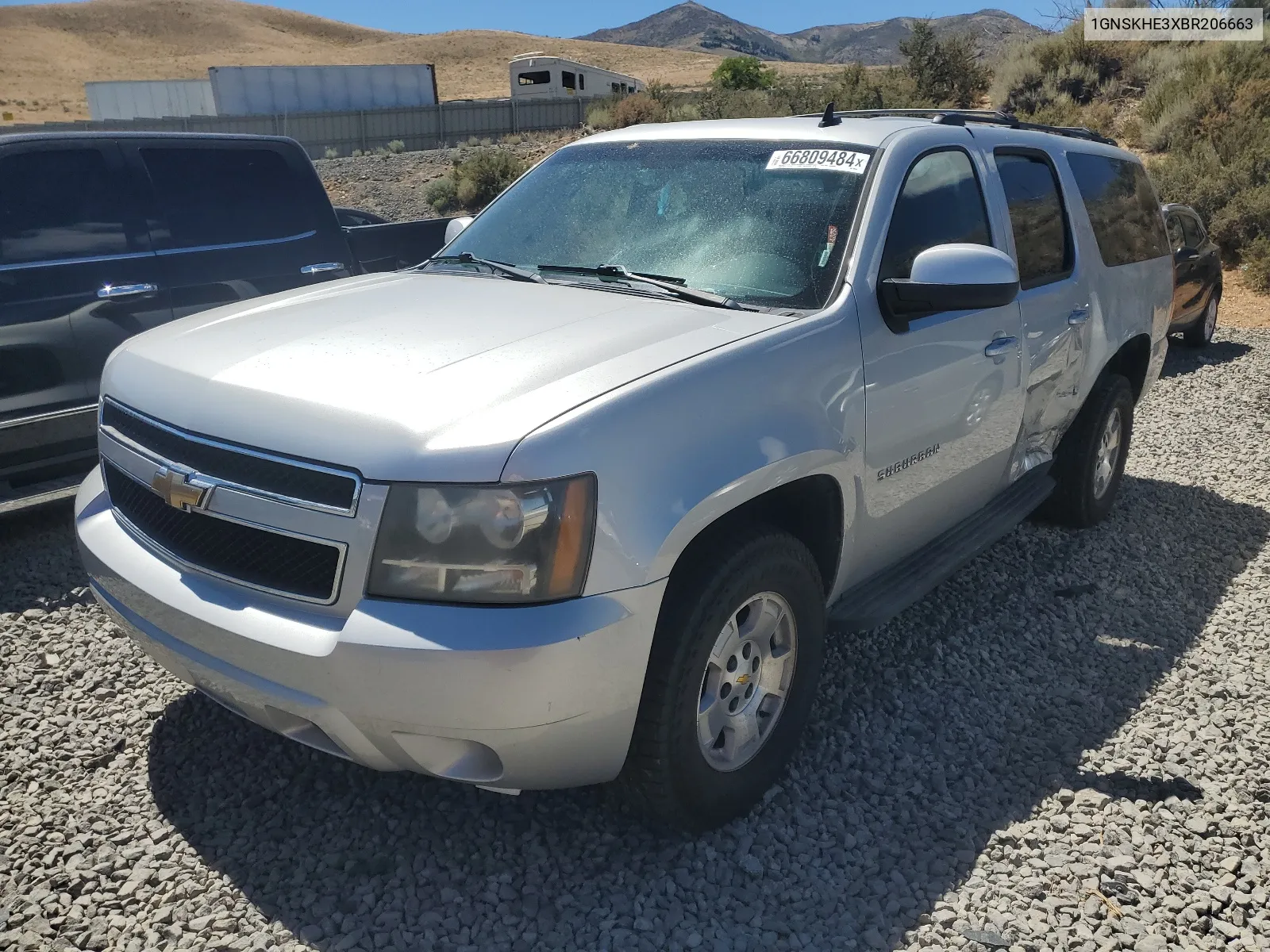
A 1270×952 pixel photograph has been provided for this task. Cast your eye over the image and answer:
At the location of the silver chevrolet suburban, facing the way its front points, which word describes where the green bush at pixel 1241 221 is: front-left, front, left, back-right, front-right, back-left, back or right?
back

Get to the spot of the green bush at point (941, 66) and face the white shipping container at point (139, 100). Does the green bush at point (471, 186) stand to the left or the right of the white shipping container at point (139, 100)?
left

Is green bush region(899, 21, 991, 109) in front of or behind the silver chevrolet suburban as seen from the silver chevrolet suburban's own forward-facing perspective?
behind

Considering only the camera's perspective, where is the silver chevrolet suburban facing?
facing the viewer and to the left of the viewer

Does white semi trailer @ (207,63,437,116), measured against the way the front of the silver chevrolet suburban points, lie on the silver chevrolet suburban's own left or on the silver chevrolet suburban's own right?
on the silver chevrolet suburban's own right

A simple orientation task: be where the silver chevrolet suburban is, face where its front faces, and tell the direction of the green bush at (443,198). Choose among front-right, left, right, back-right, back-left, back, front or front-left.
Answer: back-right

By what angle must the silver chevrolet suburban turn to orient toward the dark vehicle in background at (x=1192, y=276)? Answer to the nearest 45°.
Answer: approximately 180°

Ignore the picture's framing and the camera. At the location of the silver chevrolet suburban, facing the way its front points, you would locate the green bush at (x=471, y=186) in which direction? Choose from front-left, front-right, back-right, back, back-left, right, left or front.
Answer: back-right

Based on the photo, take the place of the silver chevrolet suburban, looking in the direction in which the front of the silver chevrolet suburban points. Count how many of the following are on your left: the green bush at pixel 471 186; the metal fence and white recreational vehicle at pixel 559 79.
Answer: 0

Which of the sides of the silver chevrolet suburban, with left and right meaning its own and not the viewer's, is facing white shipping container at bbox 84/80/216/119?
right

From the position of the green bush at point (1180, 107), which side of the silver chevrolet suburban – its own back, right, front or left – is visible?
back

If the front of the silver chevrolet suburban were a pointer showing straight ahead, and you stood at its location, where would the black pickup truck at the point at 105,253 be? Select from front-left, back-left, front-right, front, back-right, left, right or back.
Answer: right

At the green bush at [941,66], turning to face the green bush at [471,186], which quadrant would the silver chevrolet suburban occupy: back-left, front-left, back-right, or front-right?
front-left

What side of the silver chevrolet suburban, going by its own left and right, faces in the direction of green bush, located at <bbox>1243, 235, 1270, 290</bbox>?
back
